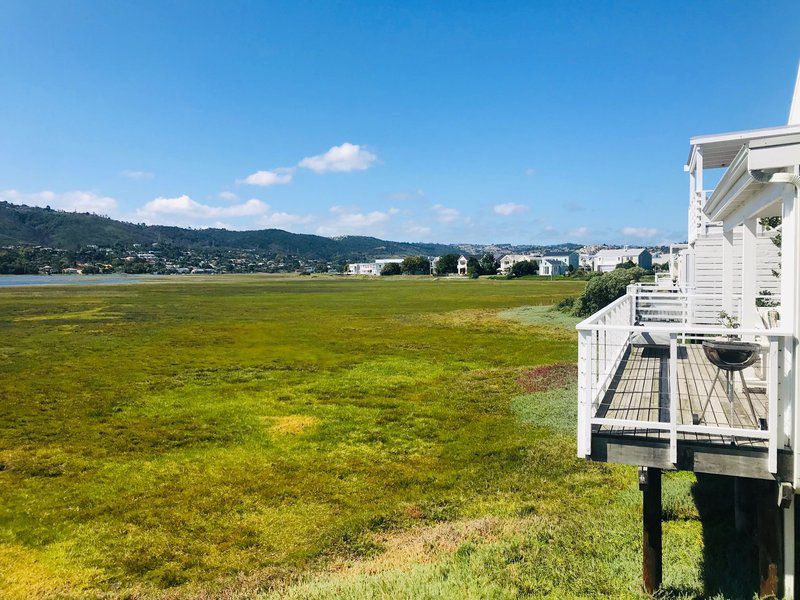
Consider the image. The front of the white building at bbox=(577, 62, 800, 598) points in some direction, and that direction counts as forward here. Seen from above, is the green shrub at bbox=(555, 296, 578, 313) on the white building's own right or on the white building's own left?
on the white building's own right

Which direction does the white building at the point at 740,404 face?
to the viewer's left

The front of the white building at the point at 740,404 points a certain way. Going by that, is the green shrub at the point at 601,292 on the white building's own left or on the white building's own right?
on the white building's own right
